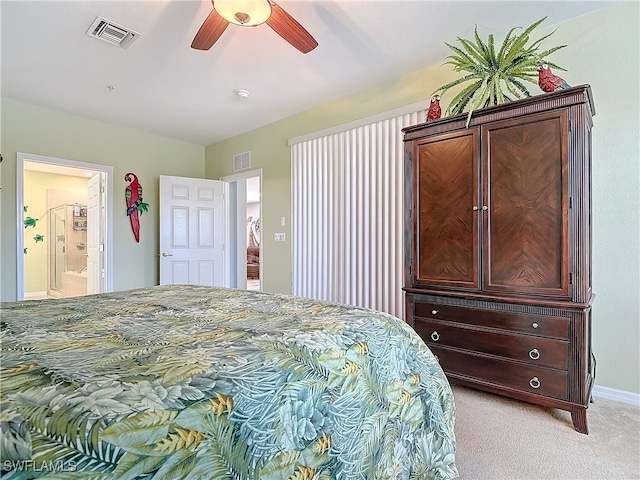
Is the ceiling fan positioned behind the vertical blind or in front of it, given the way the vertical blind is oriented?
in front

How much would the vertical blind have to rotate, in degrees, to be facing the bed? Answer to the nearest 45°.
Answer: approximately 45° to its left

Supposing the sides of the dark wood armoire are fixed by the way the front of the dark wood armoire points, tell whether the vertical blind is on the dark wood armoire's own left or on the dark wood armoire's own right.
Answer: on the dark wood armoire's own right

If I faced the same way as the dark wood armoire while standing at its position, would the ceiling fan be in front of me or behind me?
in front

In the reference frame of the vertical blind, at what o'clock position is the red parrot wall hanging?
The red parrot wall hanging is roughly at 2 o'clock from the vertical blind.

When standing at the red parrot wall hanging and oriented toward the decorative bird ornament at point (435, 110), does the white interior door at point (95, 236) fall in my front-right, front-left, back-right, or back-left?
back-right

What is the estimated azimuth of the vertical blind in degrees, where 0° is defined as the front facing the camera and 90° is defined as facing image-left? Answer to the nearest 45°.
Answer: approximately 45°

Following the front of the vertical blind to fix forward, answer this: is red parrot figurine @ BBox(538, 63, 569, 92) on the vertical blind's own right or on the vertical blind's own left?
on the vertical blind's own left

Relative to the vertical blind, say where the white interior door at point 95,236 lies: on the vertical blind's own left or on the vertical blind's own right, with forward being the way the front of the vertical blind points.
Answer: on the vertical blind's own right

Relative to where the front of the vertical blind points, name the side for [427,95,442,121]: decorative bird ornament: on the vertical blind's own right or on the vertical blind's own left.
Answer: on the vertical blind's own left

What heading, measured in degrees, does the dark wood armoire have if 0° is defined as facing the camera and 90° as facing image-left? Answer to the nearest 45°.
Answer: approximately 45°

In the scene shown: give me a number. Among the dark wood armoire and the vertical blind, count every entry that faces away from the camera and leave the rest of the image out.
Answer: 0
